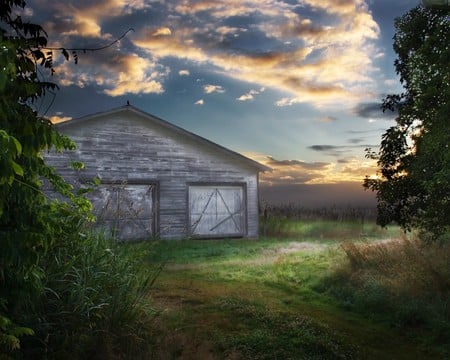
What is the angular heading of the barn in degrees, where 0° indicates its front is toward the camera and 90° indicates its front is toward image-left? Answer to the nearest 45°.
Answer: approximately 0°
